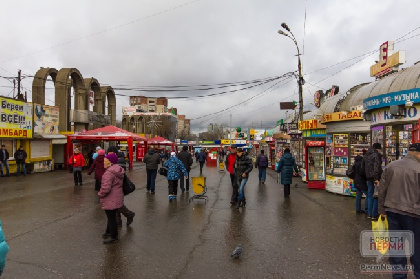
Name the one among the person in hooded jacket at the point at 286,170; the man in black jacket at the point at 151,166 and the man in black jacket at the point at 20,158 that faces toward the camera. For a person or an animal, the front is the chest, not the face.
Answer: the man in black jacket at the point at 20,158

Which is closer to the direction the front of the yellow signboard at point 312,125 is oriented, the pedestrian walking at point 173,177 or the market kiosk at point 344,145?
the pedestrian walking

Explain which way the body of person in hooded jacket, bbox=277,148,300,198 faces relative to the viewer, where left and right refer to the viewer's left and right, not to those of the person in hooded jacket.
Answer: facing away from the viewer

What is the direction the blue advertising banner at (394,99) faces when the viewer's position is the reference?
facing the viewer and to the left of the viewer

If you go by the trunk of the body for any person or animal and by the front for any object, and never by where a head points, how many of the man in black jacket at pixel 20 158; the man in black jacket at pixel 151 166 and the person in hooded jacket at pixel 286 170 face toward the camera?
1

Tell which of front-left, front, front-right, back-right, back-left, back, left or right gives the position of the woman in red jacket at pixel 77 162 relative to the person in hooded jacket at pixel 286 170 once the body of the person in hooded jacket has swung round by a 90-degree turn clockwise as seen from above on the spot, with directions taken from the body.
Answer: back

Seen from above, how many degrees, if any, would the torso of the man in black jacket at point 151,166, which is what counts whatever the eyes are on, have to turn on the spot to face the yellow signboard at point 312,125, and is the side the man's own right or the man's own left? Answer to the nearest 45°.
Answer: approximately 90° to the man's own right

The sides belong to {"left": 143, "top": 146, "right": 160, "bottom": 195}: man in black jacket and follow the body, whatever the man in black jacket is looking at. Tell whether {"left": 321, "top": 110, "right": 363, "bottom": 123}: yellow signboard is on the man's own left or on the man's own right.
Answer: on the man's own right

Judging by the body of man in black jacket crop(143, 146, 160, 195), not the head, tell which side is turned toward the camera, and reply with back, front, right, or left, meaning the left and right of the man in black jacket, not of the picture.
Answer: back

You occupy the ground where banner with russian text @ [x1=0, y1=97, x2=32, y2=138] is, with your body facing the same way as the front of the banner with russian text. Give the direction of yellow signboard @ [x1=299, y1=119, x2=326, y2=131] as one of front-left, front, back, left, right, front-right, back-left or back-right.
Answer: front

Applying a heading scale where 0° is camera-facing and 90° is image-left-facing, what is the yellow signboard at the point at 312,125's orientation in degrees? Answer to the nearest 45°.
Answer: approximately 45°

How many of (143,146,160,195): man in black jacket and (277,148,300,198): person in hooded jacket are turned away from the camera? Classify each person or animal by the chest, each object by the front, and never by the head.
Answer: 2

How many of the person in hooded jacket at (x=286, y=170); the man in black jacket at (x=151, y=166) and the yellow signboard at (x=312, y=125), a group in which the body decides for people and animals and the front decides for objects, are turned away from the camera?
2
